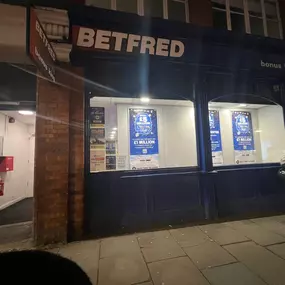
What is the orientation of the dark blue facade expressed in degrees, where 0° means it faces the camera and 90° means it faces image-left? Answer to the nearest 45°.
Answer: approximately 315°

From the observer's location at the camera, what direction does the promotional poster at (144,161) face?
facing the viewer

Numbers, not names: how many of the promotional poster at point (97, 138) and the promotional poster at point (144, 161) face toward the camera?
2

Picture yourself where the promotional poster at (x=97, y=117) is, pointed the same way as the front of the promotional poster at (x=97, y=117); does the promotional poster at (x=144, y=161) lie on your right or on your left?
on your left

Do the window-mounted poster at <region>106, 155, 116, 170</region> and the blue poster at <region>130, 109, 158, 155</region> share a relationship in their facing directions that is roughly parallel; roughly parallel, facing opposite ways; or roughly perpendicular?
roughly parallel

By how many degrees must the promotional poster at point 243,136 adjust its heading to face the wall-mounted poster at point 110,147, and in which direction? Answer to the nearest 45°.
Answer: approximately 90° to its right

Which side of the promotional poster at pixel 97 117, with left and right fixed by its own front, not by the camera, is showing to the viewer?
front

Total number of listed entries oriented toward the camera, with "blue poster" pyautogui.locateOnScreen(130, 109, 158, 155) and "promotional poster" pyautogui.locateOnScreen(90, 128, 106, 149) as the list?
2

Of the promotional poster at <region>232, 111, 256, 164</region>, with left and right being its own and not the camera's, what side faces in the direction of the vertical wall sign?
right

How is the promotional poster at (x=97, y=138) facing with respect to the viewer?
toward the camera
